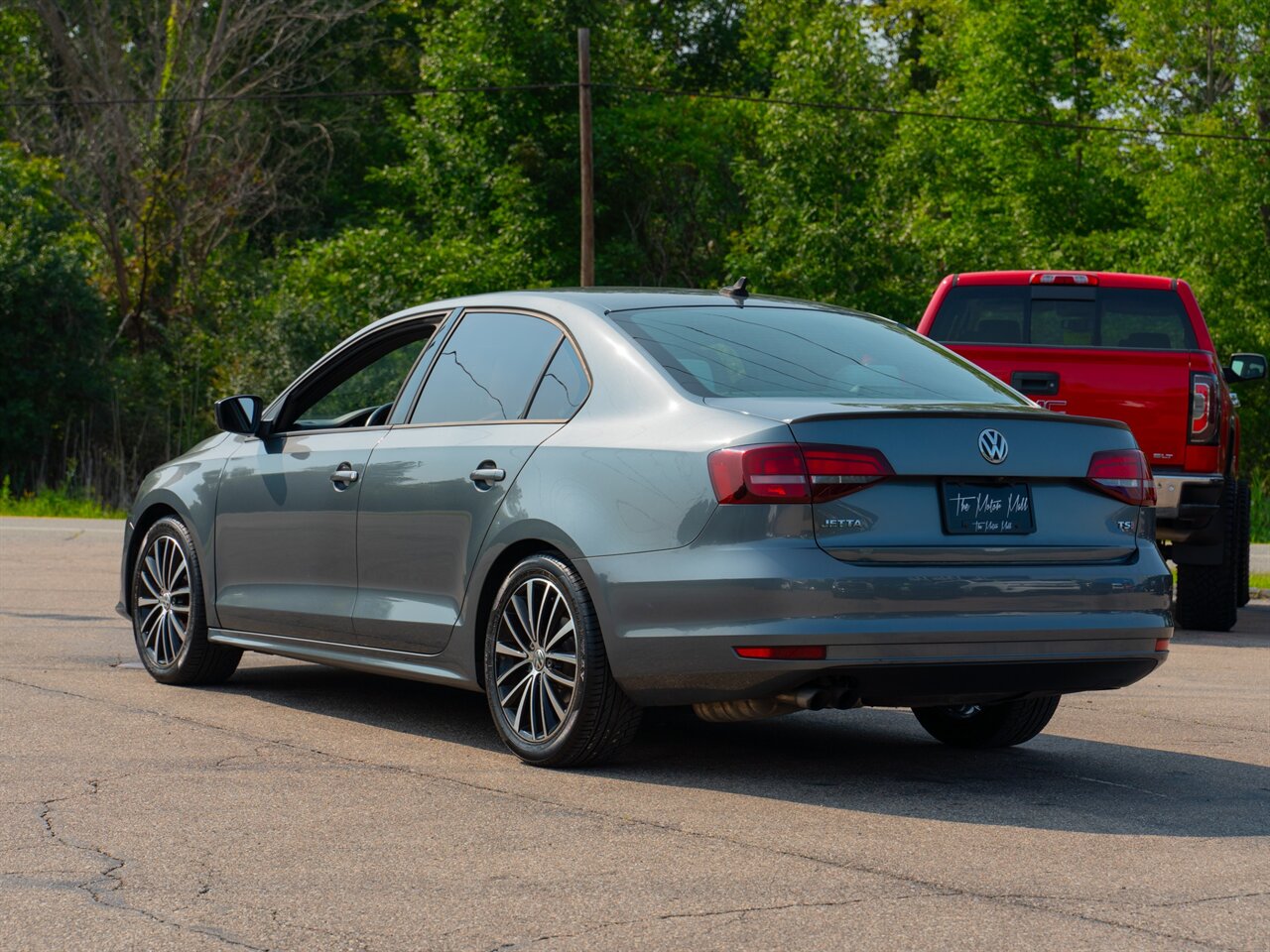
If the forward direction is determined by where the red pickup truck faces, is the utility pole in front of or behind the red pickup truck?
in front

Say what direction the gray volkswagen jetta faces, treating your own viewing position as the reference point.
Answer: facing away from the viewer and to the left of the viewer

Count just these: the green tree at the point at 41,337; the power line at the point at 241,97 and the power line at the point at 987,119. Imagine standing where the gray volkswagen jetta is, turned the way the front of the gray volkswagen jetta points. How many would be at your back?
0

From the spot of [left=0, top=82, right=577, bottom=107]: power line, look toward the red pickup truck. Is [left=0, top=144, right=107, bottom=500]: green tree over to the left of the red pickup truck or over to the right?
right

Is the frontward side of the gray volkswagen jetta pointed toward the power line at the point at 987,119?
no

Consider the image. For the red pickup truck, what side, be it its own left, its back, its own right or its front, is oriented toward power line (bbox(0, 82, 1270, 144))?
front

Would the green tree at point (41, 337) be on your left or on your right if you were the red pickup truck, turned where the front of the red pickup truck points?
on your left

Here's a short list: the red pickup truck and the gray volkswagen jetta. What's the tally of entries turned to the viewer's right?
0

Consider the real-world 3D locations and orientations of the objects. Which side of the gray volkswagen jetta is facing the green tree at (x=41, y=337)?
front

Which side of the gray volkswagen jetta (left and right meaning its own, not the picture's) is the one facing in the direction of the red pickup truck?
right

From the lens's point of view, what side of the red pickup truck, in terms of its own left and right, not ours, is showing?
back

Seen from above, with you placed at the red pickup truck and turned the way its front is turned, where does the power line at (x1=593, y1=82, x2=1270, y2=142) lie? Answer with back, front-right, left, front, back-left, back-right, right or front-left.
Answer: front

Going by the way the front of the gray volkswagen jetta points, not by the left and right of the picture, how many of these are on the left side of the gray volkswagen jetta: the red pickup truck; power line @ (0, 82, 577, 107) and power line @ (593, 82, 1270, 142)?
0

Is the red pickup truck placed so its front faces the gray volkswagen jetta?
no

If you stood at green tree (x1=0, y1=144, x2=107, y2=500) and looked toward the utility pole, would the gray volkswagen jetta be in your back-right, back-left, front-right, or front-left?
front-right
